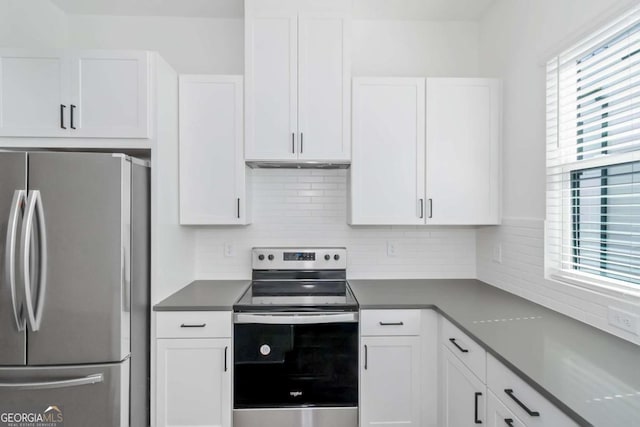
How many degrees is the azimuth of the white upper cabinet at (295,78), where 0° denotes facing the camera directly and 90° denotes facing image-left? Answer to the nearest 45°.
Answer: approximately 0°

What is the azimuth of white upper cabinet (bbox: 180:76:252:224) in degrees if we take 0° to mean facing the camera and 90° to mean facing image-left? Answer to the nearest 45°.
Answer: approximately 0°
